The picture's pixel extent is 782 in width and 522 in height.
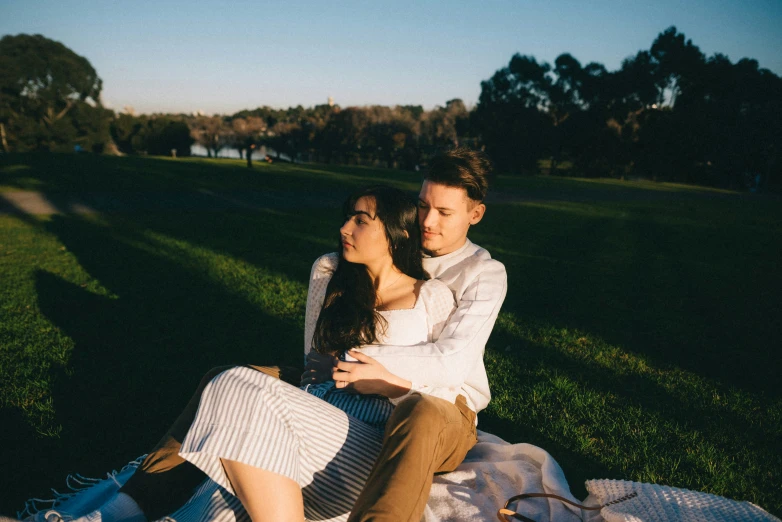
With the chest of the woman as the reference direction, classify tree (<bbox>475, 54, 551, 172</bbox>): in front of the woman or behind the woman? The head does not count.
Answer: behind

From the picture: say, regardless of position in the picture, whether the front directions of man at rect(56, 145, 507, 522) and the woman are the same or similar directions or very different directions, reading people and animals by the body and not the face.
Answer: same or similar directions

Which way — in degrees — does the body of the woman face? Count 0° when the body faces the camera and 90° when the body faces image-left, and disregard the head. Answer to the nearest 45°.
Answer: approximately 45°

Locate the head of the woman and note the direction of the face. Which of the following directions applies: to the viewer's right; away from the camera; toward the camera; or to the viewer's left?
to the viewer's left

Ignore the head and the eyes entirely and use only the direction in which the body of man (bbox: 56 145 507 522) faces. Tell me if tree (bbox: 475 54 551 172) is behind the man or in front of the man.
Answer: behind

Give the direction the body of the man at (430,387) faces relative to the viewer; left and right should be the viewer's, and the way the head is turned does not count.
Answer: facing the viewer and to the left of the viewer
